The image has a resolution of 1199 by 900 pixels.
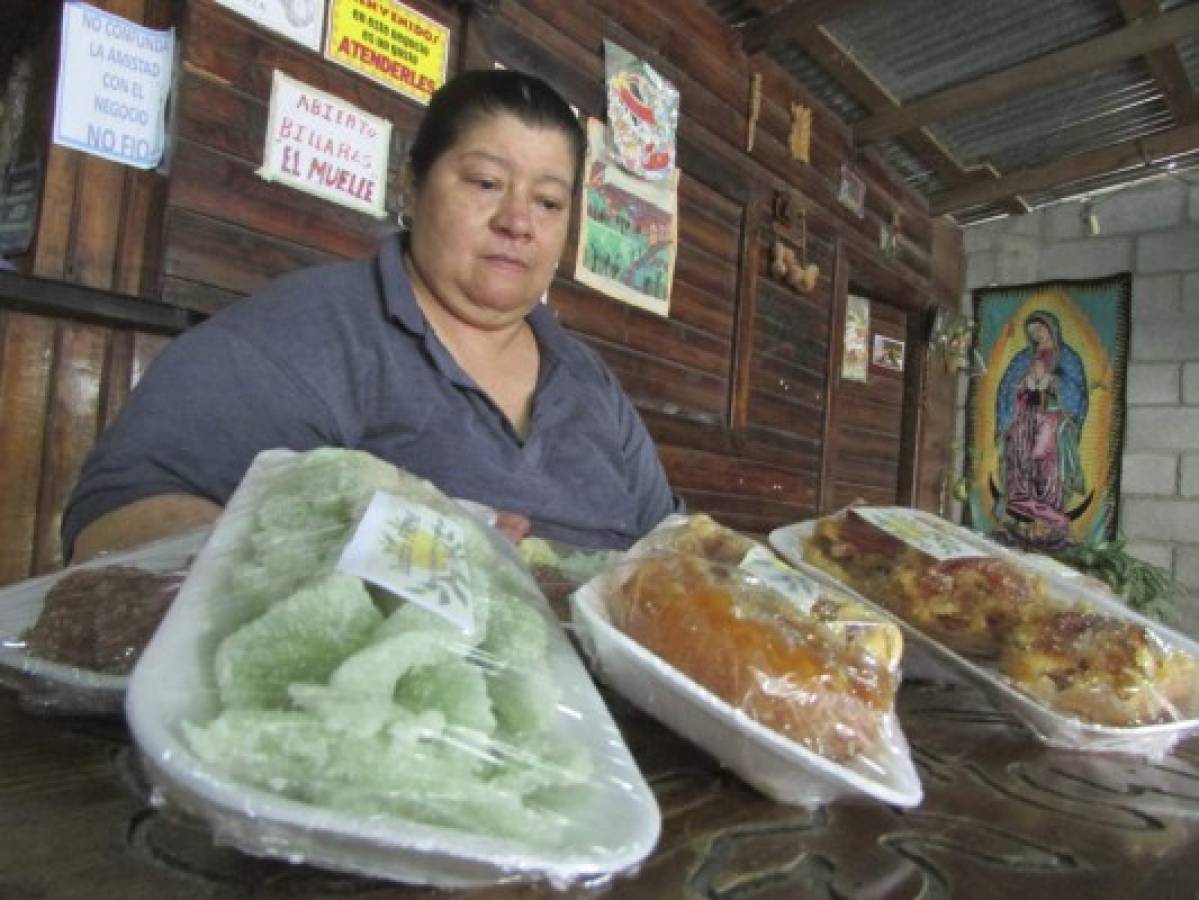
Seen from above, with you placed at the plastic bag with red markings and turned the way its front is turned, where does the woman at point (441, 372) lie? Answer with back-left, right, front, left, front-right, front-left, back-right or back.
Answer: front-right

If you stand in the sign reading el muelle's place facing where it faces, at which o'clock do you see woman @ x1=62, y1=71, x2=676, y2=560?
The woman is roughly at 1 o'clock from the sign reading el muelle.

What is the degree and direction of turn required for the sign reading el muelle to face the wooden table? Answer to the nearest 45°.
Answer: approximately 45° to its right

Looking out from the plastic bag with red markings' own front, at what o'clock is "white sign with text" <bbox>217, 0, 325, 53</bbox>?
The white sign with text is roughly at 3 o'clock from the plastic bag with red markings.

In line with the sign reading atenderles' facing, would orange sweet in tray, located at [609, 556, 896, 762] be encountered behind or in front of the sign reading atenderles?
in front

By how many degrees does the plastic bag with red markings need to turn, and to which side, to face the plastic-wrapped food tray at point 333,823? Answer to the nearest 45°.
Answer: approximately 45° to its right

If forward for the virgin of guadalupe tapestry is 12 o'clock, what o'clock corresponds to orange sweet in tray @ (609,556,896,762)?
The orange sweet in tray is roughly at 12 o'clock from the virgin of guadalupe tapestry.

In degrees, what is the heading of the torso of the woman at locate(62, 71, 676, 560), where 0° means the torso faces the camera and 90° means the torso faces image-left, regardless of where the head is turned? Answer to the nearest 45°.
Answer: approximately 315°

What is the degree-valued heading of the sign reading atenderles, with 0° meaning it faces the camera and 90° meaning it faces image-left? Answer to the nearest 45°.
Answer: approximately 315°
